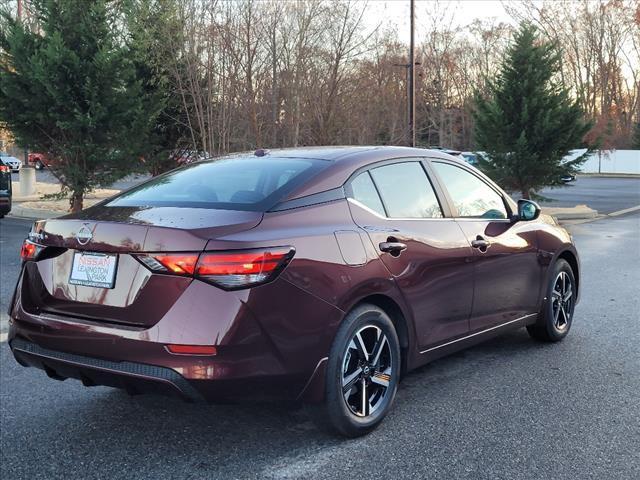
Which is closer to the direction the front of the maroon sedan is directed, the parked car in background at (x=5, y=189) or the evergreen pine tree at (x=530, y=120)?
the evergreen pine tree

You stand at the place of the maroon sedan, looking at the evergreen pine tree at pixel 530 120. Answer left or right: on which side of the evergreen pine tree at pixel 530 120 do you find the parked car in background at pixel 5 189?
left

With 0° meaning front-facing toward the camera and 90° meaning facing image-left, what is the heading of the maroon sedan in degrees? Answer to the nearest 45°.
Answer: approximately 225°

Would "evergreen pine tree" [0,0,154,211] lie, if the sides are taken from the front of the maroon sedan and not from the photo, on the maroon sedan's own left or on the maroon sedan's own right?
on the maroon sedan's own left

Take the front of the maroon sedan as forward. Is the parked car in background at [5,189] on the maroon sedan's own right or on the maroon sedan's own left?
on the maroon sedan's own left
